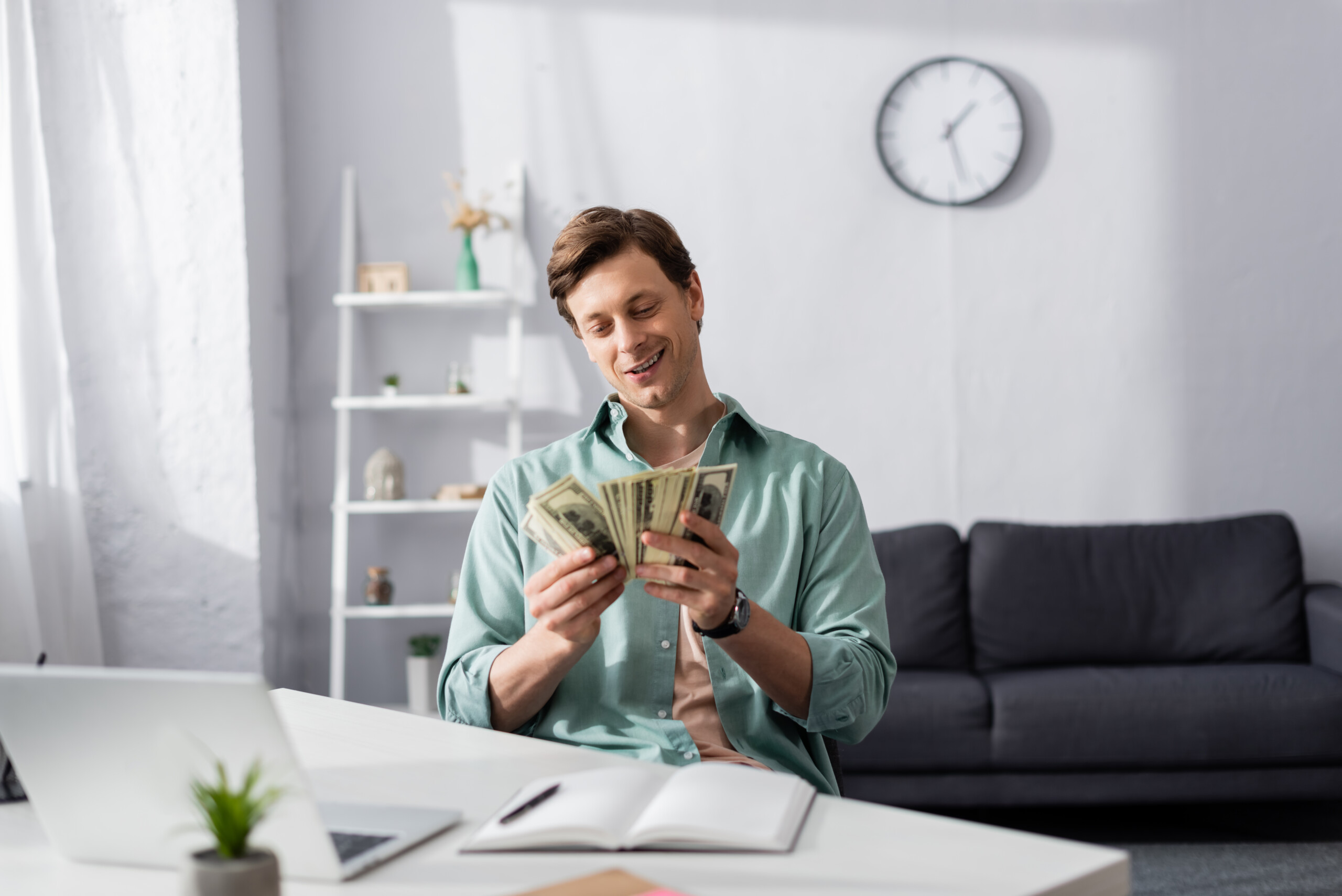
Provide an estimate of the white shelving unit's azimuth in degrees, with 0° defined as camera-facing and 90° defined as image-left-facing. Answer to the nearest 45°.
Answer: approximately 0°

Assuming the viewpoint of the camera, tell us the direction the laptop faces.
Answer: facing away from the viewer and to the right of the viewer

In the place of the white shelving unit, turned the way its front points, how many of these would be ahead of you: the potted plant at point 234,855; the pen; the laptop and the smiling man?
4

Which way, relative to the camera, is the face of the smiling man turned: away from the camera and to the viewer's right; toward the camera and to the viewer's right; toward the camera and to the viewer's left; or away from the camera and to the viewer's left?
toward the camera and to the viewer's left

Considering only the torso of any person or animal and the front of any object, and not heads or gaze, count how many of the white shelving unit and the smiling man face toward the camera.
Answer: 2

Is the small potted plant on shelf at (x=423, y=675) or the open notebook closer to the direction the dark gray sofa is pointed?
the open notebook

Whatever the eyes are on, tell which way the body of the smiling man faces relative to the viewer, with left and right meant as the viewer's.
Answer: facing the viewer

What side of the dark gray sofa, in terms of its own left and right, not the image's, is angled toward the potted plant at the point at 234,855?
front

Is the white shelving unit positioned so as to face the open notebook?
yes

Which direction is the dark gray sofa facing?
toward the camera
